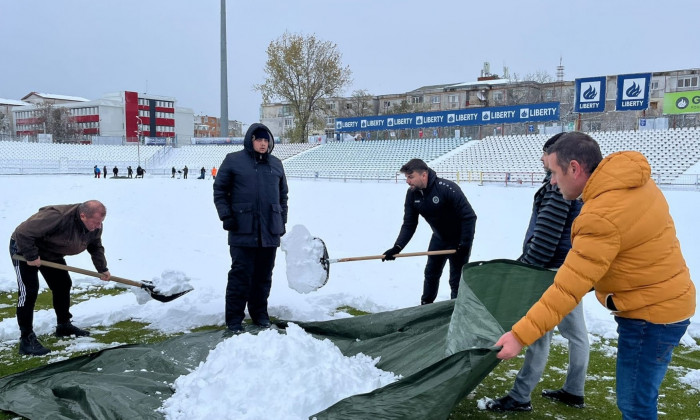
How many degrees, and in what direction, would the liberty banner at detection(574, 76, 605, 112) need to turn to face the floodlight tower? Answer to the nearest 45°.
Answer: approximately 90° to its right

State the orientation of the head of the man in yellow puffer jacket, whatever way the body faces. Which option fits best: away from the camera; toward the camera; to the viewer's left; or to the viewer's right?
to the viewer's left

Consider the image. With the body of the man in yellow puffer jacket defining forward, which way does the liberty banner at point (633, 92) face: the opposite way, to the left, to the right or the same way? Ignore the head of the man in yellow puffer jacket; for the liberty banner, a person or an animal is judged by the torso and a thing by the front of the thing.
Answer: to the left

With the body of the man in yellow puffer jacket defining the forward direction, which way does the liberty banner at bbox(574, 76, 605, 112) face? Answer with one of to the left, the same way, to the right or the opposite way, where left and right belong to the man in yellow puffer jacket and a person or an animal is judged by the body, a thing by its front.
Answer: to the left

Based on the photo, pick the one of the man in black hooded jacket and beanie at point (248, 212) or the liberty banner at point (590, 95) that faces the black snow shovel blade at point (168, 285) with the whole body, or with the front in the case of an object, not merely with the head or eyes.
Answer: the liberty banner

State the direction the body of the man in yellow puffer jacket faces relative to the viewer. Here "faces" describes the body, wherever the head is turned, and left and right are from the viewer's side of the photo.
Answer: facing to the left of the viewer

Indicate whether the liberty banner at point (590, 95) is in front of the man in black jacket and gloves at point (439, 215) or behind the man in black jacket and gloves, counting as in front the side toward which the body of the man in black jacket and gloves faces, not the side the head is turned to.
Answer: behind

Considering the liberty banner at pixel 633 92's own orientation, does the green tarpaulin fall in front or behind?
in front

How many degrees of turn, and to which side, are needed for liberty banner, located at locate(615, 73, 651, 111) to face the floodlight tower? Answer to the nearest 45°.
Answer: approximately 90° to its right

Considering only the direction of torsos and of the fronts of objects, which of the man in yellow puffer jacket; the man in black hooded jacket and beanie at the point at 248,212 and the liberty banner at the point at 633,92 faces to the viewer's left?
the man in yellow puffer jacket

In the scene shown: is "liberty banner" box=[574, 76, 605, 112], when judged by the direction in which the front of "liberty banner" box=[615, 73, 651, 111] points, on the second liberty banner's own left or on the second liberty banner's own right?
on the second liberty banner's own right

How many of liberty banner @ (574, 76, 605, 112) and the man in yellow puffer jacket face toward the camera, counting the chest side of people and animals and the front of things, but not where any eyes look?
1
